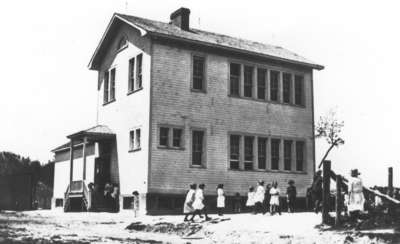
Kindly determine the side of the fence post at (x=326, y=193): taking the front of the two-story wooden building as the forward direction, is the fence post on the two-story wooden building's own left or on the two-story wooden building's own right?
on the two-story wooden building's own left

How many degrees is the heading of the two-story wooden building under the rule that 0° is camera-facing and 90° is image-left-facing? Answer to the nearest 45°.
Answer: approximately 45°
